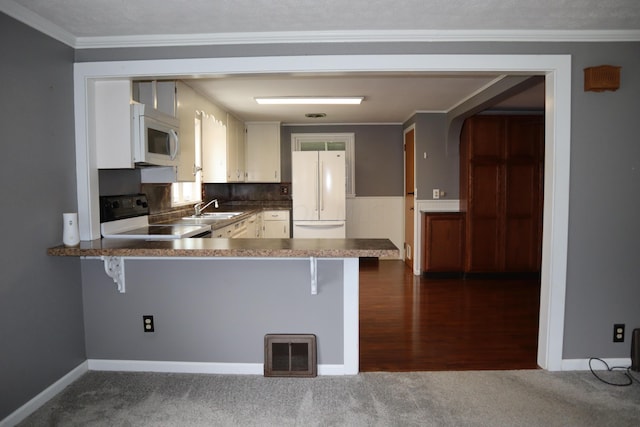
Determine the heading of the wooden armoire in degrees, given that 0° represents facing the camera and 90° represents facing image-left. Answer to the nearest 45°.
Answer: approximately 0°

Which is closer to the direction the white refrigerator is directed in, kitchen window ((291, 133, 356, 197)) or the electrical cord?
the electrical cord

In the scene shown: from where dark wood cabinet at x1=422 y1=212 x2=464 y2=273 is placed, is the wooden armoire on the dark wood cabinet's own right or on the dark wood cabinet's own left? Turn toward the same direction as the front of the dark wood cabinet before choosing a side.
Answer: on the dark wood cabinet's own left

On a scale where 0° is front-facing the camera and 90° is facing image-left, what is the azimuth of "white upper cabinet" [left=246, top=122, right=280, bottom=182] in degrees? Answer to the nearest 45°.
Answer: approximately 0°

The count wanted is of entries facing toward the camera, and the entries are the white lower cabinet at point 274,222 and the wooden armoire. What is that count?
2
